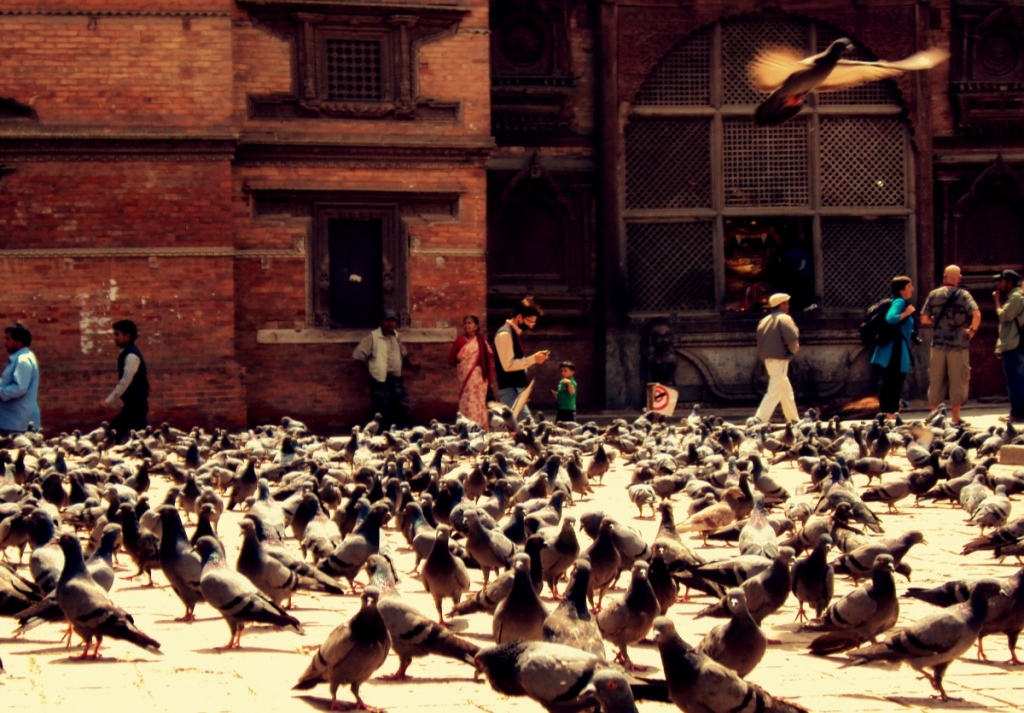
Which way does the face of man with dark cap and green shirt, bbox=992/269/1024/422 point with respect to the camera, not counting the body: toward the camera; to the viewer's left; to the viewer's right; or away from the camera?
to the viewer's left

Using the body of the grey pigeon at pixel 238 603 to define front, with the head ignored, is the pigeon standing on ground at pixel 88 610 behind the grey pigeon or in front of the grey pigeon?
in front

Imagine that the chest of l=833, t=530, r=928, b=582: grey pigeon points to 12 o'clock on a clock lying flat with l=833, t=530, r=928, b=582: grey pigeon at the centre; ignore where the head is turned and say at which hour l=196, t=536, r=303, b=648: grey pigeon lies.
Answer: l=196, t=536, r=303, b=648: grey pigeon is roughly at 5 o'clock from l=833, t=530, r=928, b=582: grey pigeon.

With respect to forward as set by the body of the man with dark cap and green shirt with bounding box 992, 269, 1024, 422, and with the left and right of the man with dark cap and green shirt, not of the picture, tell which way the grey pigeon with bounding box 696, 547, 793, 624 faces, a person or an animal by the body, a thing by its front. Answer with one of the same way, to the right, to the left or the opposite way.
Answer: the opposite way

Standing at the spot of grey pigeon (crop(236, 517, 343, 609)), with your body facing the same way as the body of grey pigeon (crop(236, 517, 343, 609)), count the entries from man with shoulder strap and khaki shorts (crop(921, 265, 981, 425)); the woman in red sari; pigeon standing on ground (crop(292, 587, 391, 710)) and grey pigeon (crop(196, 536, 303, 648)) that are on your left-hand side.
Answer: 2

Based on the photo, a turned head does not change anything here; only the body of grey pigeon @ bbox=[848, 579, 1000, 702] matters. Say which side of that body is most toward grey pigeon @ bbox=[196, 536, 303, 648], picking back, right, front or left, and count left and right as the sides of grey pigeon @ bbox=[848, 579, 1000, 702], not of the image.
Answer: back

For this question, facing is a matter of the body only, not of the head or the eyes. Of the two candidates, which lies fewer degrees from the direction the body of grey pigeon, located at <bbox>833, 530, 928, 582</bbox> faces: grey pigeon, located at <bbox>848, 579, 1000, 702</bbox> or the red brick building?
the grey pigeon

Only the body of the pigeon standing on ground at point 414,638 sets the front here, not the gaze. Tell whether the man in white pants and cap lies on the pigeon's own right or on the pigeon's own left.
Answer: on the pigeon's own right

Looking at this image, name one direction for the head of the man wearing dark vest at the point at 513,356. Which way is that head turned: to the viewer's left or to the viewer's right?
to the viewer's right

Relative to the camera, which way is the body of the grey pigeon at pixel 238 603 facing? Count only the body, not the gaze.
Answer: to the viewer's left

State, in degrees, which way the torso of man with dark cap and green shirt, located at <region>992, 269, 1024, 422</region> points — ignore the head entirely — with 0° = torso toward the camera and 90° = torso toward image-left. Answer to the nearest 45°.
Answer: approximately 90°

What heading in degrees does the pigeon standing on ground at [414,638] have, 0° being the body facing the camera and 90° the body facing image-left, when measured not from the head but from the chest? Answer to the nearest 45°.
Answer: approximately 90°
